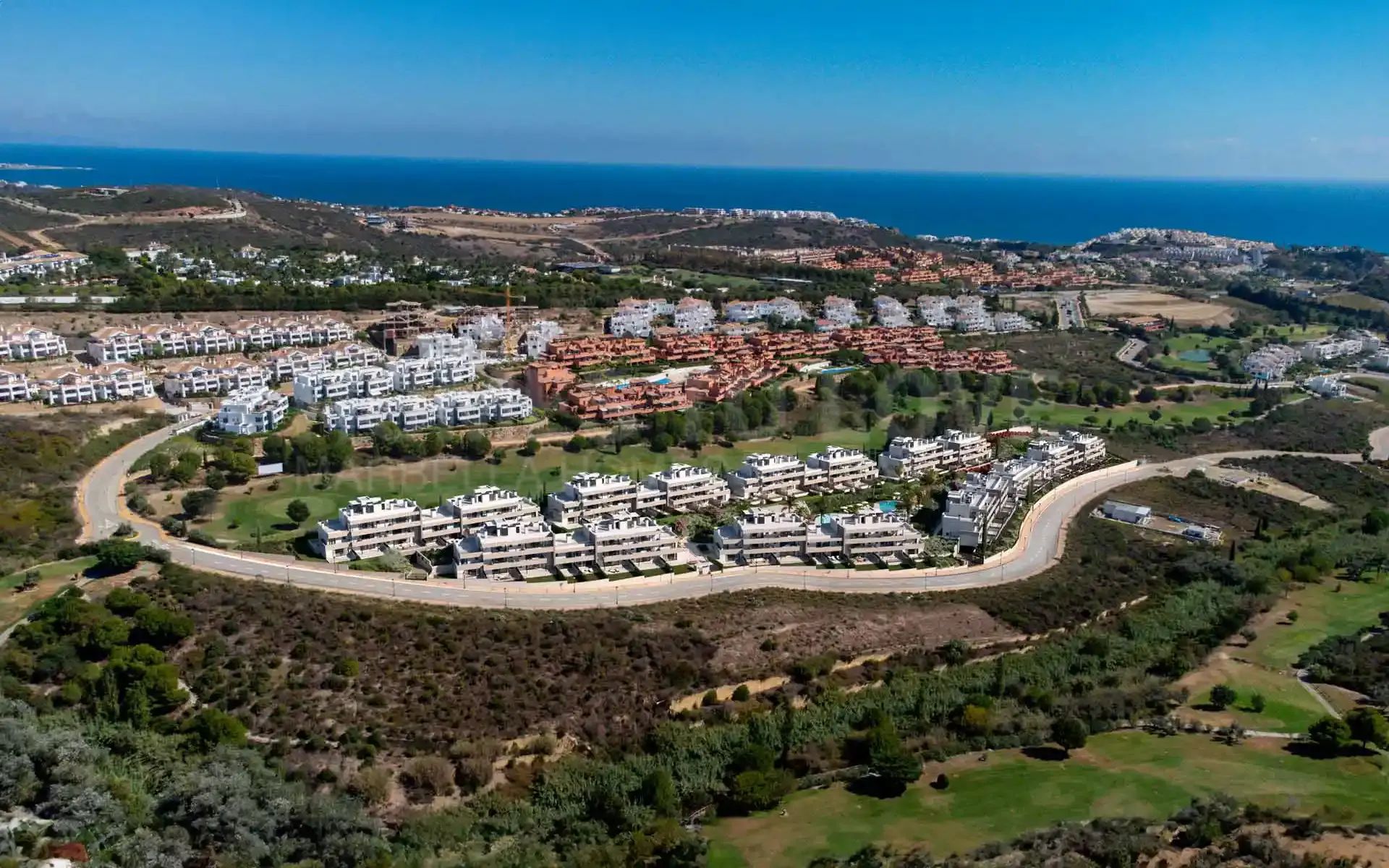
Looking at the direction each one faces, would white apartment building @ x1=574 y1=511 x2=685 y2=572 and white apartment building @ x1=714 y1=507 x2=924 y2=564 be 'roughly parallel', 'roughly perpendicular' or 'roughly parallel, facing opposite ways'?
roughly parallel

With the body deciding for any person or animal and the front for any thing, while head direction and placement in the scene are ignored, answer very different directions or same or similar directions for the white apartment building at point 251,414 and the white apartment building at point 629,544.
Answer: same or similar directions

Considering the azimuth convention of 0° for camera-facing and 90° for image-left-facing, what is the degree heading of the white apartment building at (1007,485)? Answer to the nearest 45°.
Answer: approximately 315°

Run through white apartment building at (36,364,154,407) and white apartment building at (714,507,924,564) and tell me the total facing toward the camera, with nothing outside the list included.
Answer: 2

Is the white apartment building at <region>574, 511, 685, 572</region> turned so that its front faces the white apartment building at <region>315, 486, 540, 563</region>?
no

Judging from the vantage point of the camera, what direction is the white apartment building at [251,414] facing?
facing the viewer

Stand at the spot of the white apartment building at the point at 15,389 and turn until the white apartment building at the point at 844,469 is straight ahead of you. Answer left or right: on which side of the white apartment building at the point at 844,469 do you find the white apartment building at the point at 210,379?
left

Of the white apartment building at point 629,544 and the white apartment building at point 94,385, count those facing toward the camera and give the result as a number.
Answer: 2

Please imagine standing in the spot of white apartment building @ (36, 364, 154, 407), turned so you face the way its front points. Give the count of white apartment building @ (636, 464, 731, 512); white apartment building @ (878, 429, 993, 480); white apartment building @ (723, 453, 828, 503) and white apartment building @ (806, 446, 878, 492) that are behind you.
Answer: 0

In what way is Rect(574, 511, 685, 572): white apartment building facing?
toward the camera

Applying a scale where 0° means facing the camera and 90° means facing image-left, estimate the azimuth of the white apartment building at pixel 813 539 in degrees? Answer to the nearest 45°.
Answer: approximately 0°
